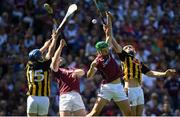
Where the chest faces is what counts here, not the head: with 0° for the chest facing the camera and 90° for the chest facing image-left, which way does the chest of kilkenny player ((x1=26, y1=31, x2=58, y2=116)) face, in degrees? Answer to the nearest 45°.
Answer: approximately 225°
